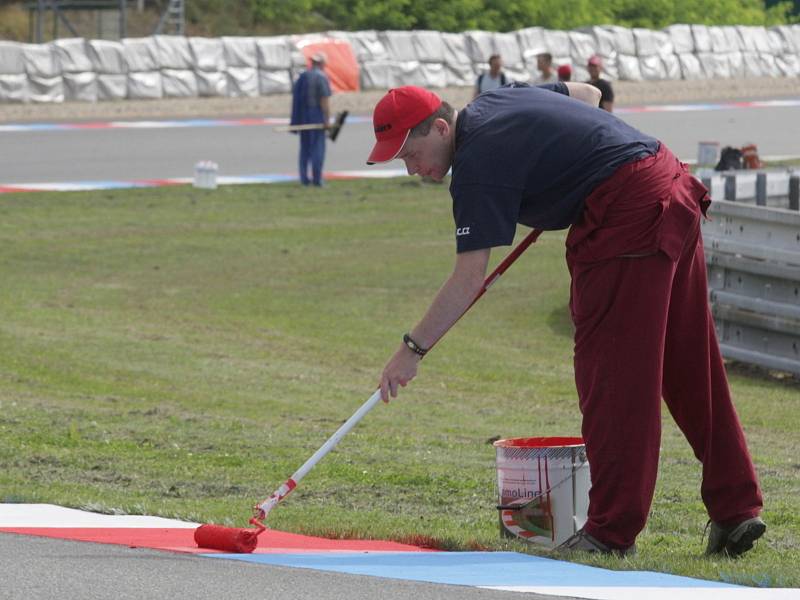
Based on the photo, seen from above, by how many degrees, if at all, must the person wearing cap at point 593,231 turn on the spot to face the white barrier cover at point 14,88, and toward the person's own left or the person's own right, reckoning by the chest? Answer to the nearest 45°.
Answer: approximately 45° to the person's own right

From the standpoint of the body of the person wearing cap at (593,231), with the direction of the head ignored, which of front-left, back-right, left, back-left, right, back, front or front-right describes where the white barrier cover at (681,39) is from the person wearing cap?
right

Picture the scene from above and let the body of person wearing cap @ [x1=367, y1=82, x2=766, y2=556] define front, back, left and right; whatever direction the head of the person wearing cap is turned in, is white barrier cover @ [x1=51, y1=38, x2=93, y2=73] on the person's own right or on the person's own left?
on the person's own right

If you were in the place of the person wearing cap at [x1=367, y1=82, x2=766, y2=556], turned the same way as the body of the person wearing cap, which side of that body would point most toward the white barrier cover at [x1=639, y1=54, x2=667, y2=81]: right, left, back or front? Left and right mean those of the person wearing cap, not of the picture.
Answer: right

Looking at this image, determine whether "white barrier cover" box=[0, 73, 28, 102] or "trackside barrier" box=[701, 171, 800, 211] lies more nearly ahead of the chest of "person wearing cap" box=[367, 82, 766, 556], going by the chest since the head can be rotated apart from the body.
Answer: the white barrier cover

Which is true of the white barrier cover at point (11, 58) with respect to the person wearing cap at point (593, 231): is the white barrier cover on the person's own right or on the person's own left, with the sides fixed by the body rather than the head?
on the person's own right

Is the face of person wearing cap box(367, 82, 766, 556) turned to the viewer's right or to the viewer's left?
to the viewer's left

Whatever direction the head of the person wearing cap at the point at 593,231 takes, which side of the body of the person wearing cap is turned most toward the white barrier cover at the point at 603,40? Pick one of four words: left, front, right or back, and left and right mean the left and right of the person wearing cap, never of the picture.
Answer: right

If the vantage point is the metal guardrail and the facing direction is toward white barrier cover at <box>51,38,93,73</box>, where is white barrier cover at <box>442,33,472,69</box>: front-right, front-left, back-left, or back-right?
front-right

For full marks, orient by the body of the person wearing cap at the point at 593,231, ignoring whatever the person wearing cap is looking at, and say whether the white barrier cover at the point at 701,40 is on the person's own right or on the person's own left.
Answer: on the person's own right

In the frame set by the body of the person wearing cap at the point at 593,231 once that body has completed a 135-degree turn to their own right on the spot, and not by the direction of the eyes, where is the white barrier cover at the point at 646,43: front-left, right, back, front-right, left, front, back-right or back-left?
front-left

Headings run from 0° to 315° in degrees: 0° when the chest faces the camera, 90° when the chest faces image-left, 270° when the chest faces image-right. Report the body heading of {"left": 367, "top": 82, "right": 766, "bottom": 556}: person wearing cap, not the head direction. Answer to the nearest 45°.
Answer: approximately 90°

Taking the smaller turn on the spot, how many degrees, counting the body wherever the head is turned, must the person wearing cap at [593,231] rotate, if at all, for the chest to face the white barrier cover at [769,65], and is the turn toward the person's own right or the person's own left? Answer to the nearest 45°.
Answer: approximately 90° to the person's own right
